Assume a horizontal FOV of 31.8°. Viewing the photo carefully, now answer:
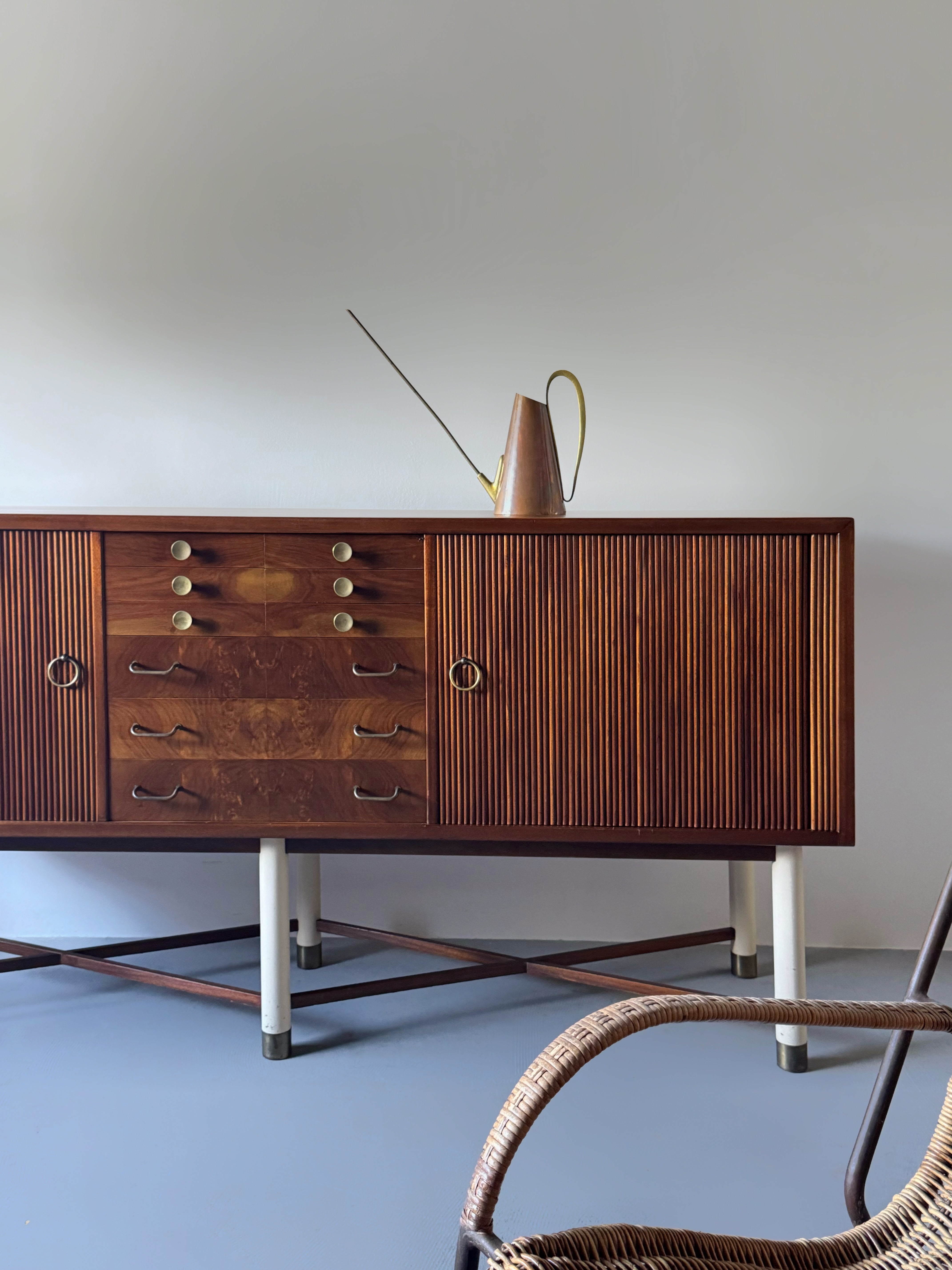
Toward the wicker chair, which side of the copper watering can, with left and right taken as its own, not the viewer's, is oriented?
left

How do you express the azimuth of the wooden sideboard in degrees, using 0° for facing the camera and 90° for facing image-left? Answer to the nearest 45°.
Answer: approximately 0°

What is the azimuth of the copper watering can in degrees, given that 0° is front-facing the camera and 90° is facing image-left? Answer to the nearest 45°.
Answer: approximately 90°

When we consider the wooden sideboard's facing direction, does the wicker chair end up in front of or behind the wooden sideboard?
in front
